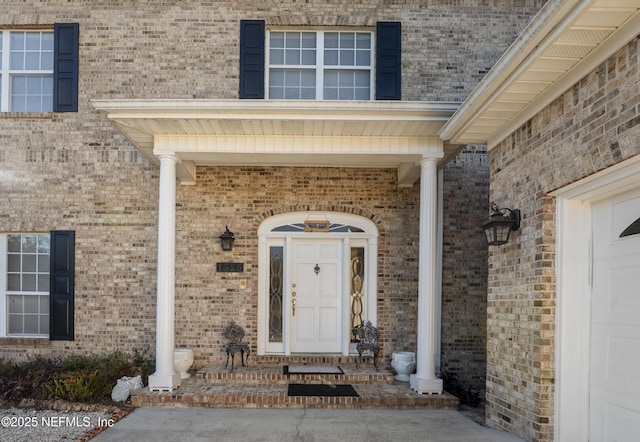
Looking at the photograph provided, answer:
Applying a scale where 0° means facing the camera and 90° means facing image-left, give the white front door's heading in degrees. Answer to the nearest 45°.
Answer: approximately 0°
